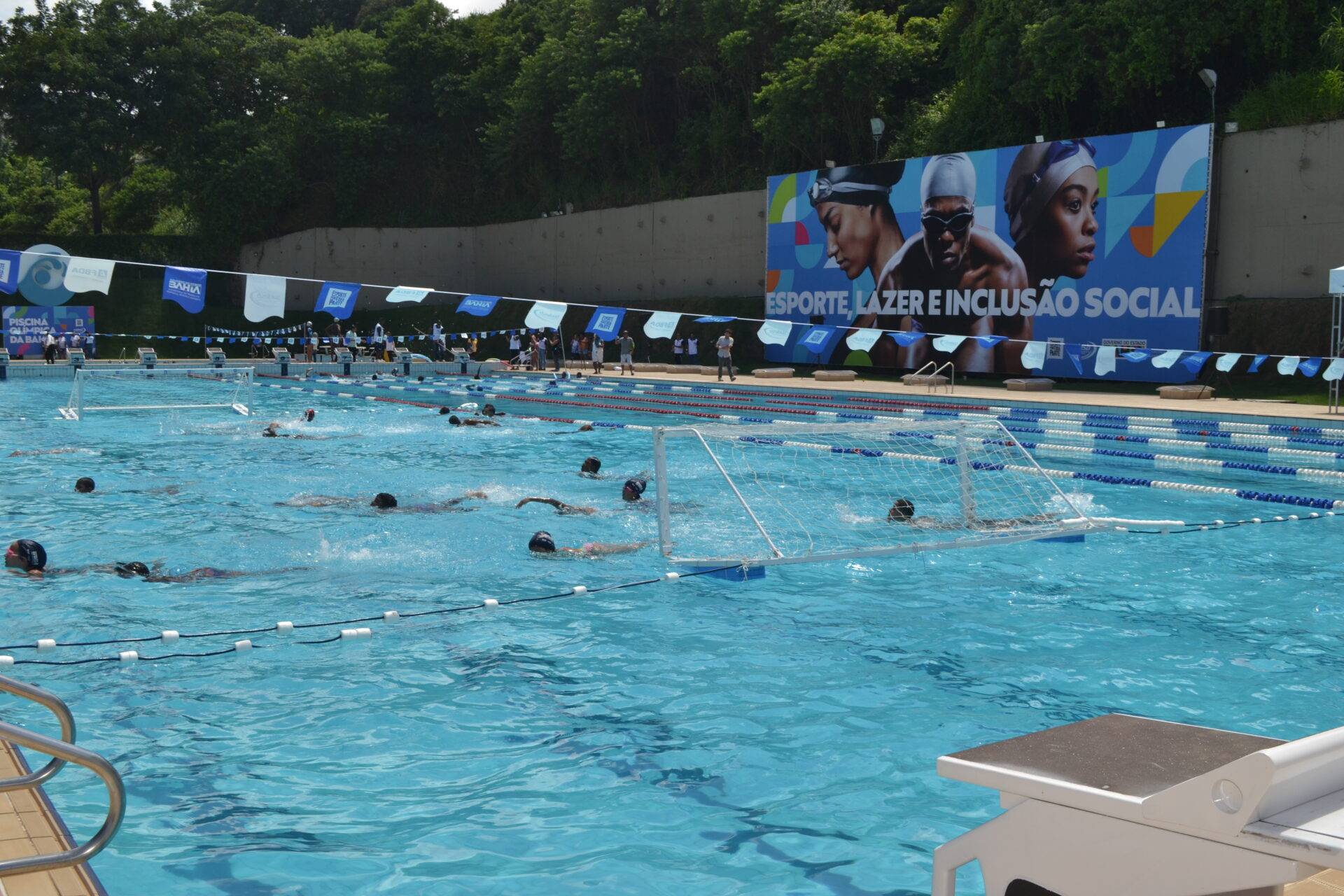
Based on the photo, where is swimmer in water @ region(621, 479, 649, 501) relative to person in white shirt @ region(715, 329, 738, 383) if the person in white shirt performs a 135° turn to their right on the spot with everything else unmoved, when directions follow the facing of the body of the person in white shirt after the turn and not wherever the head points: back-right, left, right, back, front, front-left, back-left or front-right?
back-left

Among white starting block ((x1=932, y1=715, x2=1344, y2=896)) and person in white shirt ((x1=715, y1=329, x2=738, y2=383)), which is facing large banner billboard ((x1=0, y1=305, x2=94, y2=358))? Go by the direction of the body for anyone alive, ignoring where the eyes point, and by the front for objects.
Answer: the white starting block

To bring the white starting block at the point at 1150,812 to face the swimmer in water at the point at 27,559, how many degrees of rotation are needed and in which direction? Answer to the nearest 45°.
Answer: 0° — it already faces them

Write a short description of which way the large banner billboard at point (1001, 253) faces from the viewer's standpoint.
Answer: facing the viewer and to the left of the viewer

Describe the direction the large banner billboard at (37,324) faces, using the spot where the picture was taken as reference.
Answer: facing the viewer

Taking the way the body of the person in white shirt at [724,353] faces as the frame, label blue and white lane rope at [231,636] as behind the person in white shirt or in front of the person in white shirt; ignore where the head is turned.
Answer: in front

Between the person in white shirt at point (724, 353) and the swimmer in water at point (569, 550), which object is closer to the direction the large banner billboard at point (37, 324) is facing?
the swimmer in water

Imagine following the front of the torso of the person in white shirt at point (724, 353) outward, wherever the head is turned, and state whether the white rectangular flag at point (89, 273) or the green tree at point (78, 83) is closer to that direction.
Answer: the white rectangular flag

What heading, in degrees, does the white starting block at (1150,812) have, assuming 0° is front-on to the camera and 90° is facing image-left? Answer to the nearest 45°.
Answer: approximately 135°

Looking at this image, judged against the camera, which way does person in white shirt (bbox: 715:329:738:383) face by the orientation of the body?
toward the camera

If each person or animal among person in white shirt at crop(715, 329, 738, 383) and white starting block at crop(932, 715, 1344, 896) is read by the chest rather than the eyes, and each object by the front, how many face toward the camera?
1
